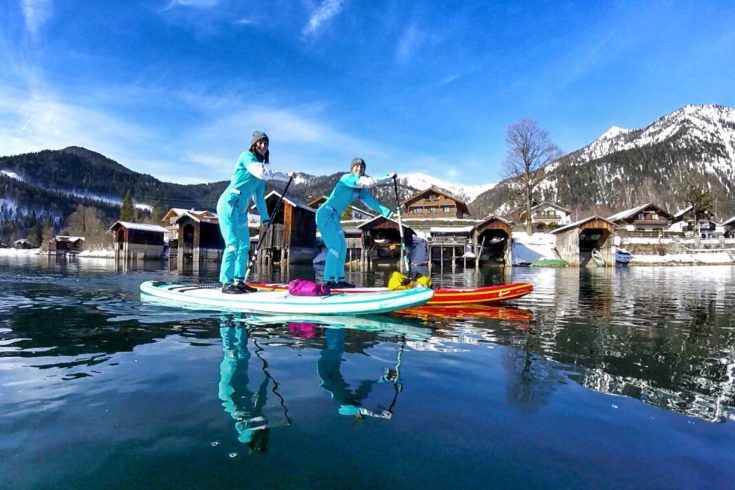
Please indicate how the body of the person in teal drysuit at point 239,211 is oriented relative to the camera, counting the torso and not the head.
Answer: to the viewer's right

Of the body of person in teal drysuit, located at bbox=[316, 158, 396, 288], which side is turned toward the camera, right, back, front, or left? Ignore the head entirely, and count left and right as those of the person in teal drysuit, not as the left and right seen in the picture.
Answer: right

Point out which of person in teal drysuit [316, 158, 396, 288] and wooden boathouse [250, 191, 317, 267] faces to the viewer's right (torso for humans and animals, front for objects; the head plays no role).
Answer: the person in teal drysuit

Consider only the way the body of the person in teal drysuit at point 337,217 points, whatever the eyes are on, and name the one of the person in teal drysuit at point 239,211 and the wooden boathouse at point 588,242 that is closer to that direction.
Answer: the wooden boathouse

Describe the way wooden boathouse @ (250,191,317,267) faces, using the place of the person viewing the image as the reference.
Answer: facing the viewer and to the left of the viewer

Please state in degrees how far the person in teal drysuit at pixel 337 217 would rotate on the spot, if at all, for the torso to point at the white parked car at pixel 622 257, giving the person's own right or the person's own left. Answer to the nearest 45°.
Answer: approximately 45° to the person's own left

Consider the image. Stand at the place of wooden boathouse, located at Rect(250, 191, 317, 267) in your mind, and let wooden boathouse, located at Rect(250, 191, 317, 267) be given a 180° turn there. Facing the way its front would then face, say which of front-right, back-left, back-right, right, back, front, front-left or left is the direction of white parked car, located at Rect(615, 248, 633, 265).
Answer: front-right

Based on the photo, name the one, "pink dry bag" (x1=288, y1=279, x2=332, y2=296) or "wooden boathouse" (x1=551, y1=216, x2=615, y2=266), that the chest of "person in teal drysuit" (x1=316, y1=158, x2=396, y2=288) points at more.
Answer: the wooden boathouse

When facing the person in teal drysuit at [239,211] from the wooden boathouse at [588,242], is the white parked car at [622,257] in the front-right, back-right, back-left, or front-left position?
back-left

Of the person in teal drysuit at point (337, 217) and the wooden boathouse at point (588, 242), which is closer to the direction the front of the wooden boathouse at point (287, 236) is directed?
the person in teal drysuit

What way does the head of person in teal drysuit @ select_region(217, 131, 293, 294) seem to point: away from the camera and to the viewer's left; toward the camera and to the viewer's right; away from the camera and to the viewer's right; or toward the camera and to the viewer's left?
toward the camera and to the viewer's right

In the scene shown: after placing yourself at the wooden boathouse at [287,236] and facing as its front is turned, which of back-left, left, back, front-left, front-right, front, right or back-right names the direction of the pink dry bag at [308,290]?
front-left
